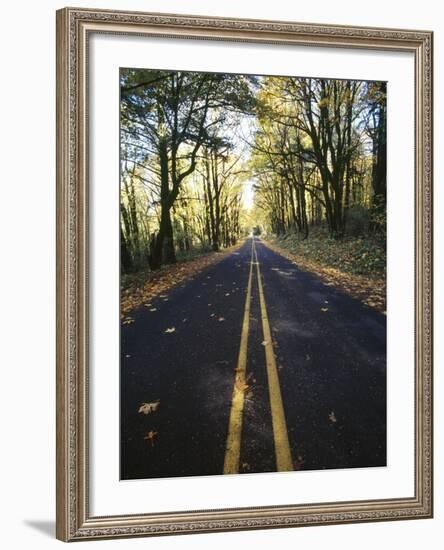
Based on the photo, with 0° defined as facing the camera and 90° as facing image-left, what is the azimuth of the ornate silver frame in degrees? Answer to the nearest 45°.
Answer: approximately 315°
